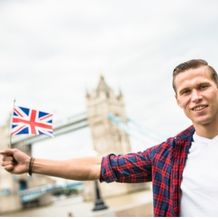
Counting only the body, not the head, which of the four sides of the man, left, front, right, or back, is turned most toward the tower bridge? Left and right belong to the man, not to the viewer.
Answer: back

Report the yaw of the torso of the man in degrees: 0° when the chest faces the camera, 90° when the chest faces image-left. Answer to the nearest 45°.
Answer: approximately 0°
